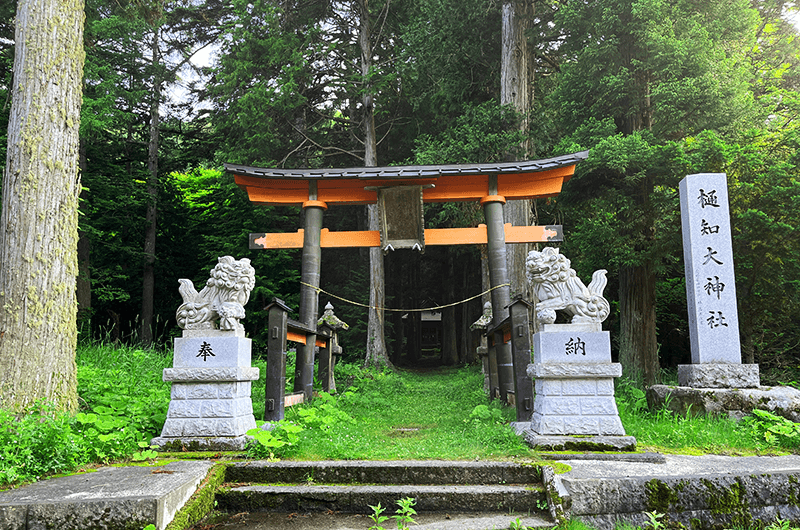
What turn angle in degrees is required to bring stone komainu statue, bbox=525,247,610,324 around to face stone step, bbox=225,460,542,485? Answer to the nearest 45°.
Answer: approximately 45° to its left

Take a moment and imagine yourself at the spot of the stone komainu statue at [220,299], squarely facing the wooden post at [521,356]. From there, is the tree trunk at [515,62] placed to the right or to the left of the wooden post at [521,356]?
left

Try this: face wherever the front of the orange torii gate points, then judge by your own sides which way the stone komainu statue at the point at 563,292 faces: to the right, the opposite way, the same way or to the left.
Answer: to the right

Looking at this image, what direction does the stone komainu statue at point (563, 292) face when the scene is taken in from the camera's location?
facing to the left of the viewer

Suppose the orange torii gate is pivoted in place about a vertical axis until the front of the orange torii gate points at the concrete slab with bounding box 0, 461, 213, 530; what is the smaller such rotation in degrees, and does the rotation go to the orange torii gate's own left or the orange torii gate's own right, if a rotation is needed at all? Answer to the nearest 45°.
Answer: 0° — it already faces it

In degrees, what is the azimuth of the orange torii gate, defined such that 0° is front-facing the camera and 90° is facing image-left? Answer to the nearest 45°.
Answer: approximately 0°

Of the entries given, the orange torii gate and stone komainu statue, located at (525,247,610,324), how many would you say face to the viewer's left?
1

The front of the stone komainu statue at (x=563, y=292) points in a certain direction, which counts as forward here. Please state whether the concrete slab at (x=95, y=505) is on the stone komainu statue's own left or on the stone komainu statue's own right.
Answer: on the stone komainu statue's own left
